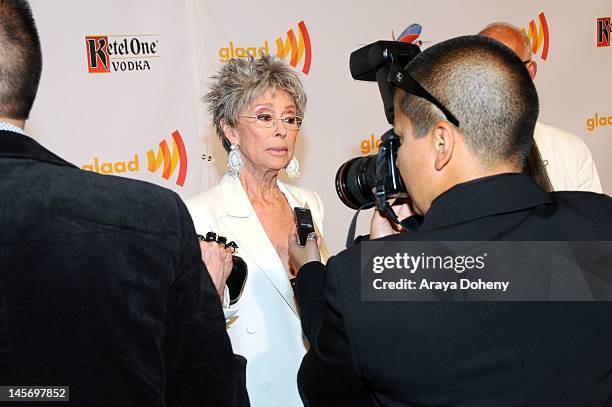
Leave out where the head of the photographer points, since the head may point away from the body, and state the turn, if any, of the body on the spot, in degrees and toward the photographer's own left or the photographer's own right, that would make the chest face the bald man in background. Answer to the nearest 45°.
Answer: approximately 45° to the photographer's own right

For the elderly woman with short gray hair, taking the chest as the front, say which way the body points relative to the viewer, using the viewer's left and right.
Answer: facing the viewer and to the right of the viewer

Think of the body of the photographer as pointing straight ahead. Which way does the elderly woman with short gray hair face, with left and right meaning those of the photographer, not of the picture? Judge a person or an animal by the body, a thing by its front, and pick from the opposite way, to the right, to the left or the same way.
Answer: the opposite way

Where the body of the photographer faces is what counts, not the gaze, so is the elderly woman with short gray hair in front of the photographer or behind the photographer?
in front

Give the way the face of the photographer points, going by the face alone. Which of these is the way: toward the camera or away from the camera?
away from the camera

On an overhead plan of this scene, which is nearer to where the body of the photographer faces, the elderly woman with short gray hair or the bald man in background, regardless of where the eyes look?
the elderly woman with short gray hair

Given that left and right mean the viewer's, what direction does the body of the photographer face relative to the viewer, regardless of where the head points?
facing away from the viewer and to the left of the viewer

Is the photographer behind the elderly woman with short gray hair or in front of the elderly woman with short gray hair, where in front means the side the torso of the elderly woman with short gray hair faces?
in front
